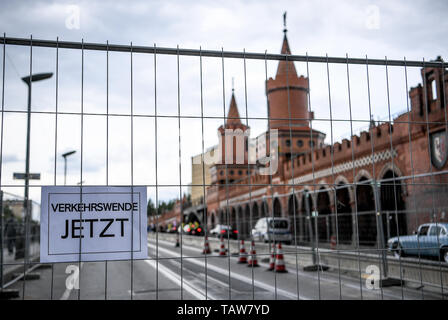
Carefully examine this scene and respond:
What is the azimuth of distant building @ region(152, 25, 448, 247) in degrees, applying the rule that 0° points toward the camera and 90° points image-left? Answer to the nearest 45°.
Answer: approximately 45°

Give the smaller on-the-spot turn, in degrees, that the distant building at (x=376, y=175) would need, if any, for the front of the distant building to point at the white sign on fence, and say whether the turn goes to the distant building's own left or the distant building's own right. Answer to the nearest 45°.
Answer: approximately 45° to the distant building's own left

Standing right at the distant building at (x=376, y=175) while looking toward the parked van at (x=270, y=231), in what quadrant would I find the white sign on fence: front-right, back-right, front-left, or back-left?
back-left

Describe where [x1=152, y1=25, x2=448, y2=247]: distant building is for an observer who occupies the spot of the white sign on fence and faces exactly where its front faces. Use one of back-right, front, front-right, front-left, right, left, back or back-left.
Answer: back-left

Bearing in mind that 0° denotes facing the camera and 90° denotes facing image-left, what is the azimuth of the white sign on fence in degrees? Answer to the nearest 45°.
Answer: approximately 0°

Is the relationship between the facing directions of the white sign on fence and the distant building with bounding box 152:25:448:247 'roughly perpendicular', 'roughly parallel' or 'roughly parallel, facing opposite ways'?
roughly perpendicular
